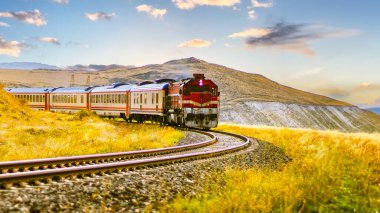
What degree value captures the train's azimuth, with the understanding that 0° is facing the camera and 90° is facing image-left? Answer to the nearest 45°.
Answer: approximately 315°
